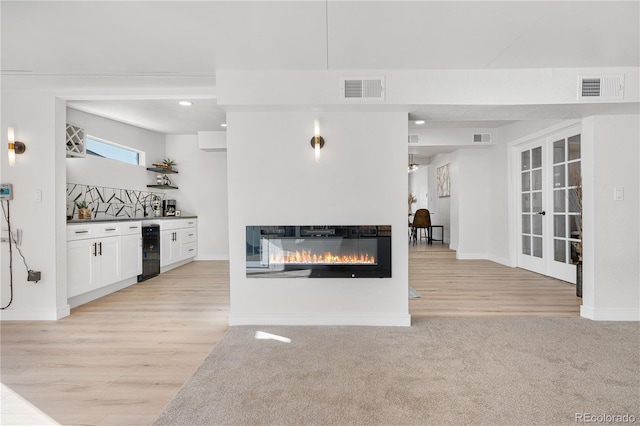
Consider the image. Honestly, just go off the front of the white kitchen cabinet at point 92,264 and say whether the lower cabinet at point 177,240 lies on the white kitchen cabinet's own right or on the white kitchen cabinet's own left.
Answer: on the white kitchen cabinet's own left

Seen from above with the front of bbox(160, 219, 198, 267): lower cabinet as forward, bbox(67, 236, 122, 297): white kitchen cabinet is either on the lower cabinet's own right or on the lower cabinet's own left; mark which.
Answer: on the lower cabinet's own right

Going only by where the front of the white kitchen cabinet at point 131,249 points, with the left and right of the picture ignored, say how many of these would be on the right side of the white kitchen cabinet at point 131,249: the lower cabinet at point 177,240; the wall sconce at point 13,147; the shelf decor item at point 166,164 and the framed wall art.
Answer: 1

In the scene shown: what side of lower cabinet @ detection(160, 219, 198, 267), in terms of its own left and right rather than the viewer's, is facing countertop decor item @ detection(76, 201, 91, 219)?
right

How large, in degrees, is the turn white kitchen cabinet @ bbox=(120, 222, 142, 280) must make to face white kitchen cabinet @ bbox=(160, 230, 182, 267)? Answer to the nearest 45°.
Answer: approximately 90° to its left

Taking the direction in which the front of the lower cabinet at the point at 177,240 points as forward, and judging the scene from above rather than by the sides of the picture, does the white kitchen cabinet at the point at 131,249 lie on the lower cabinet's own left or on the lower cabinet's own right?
on the lower cabinet's own right

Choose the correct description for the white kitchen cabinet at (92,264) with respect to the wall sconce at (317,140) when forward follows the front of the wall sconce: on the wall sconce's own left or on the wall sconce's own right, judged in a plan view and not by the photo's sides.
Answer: on the wall sconce's own right

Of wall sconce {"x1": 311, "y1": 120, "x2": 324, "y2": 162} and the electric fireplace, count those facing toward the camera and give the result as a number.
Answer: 2

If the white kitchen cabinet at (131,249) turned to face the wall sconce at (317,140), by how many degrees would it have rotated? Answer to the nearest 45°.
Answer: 0° — it already faces it
